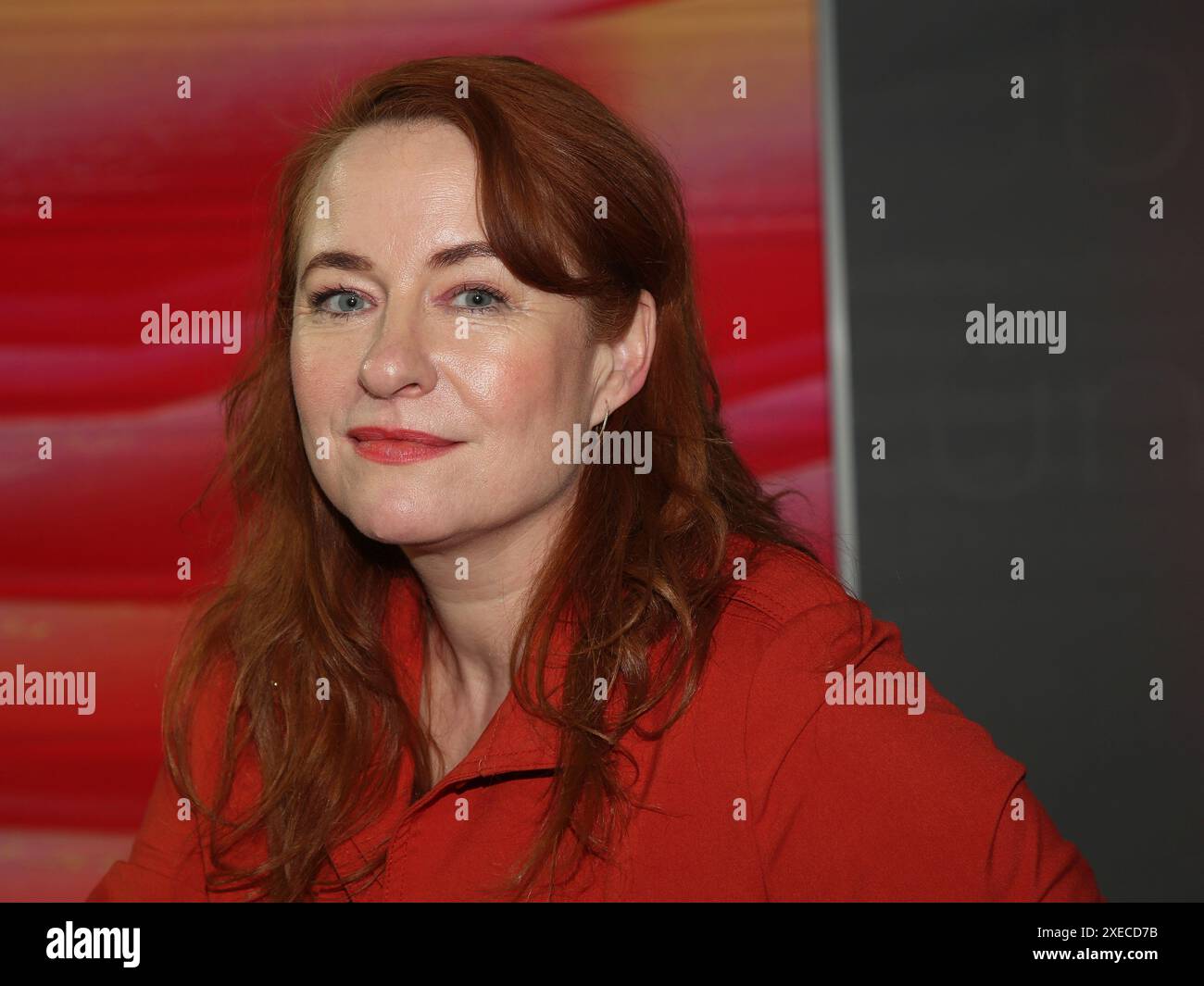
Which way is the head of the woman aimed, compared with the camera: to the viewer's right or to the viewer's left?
to the viewer's left

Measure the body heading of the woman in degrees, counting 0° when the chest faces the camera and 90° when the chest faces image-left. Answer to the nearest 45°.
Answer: approximately 45°
